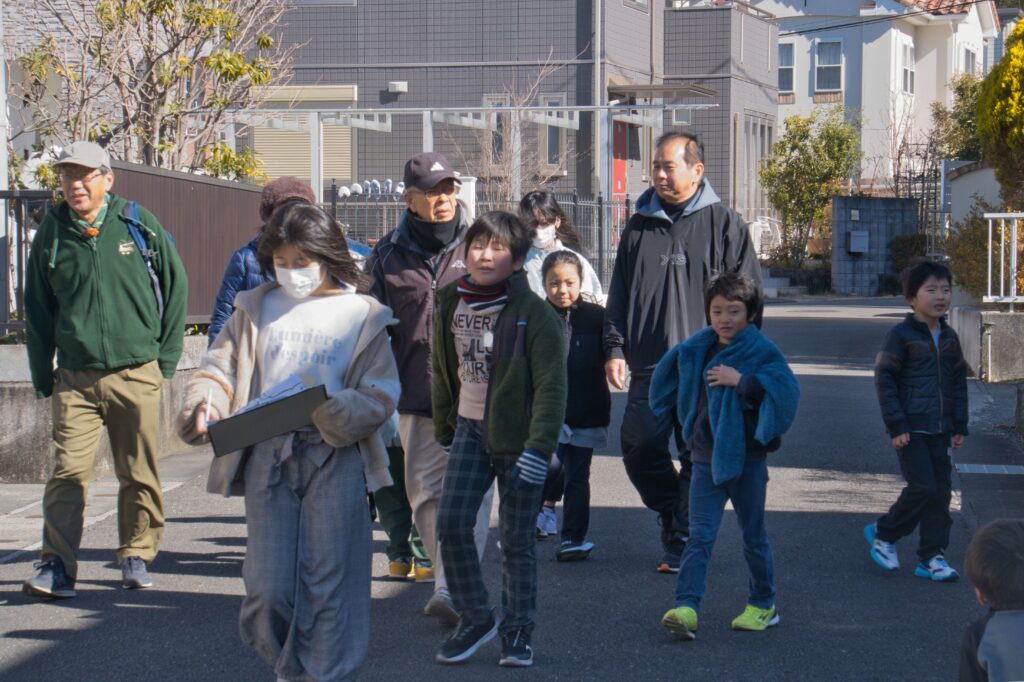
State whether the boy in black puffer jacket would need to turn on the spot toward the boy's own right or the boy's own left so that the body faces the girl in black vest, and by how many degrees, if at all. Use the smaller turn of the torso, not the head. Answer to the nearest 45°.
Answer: approximately 135° to the boy's own right

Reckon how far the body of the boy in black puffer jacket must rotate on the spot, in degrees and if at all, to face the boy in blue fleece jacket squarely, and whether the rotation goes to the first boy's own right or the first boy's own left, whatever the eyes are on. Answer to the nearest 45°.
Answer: approximately 90° to the first boy's own right

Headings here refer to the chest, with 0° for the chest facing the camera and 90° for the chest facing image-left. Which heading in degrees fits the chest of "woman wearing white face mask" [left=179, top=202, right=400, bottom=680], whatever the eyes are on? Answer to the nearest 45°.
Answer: approximately 0°

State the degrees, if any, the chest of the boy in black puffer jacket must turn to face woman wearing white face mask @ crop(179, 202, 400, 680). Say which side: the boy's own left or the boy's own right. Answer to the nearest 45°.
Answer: approximately 90° to the boy's own right

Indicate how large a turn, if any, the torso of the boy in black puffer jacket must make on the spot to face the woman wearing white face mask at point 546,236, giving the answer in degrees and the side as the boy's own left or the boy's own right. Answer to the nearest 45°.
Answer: approximately 135° to the boy's own right

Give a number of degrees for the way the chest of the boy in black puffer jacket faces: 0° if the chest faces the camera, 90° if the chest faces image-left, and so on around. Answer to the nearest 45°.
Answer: approximately 315°

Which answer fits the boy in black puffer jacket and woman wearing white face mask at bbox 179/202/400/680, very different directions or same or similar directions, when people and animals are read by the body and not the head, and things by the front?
same or similar directions

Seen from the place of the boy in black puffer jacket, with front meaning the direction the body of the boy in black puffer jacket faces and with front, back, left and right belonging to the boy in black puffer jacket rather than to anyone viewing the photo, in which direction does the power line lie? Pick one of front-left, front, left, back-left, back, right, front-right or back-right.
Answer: back-left

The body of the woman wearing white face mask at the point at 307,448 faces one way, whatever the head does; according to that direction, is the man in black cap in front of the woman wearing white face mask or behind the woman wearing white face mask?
behind

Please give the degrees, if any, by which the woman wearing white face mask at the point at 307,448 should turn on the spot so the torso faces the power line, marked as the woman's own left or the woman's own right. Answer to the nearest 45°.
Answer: approximately 135° to the woman's own left

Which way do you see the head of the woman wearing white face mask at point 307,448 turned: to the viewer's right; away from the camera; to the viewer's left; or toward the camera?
toward the camera

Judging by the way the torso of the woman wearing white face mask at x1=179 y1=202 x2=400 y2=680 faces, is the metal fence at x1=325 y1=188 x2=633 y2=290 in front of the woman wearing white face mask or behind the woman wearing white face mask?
behind

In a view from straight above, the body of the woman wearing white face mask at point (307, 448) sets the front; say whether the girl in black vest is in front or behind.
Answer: behind

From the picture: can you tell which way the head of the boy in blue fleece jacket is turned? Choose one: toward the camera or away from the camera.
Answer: toward the camera
